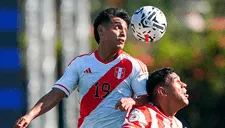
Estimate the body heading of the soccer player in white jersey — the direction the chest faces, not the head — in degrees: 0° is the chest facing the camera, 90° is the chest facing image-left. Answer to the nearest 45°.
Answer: approximately 0°
